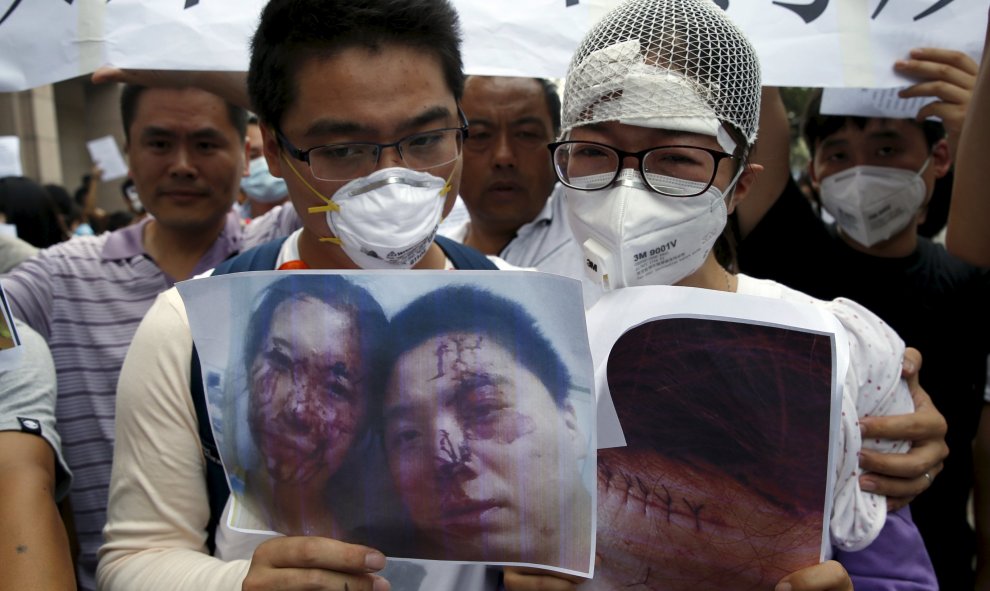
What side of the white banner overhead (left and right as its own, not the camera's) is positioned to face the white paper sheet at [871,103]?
left

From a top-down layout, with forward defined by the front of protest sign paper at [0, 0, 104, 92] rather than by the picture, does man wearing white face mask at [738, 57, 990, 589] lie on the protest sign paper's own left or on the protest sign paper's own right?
on the protest sign paper's own left

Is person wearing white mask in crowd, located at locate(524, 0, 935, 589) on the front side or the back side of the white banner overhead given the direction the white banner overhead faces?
on the front side

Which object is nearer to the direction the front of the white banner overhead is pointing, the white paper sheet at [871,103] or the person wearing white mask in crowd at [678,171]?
the person wearing white mask in crowd

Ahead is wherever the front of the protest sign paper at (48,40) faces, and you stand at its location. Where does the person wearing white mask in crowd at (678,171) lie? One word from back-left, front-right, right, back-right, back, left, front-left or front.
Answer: front-left

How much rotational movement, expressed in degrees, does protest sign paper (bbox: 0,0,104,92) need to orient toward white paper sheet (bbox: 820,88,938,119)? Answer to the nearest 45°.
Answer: approximately 90° to its left

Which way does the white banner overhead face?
toward the camera

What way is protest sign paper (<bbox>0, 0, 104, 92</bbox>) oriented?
toward the camera

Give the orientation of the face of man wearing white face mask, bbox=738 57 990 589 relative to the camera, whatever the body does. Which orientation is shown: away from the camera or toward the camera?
toward the camera

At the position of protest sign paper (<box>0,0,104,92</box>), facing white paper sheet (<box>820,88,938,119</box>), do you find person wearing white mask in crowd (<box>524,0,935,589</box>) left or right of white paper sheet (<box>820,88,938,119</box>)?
right
